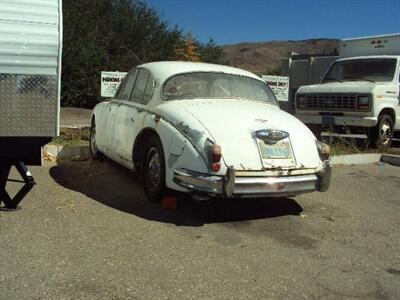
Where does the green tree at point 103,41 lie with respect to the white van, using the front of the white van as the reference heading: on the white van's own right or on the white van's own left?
on the white van's own right

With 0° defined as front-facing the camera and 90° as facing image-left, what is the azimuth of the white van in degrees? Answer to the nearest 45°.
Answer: approximately 45°

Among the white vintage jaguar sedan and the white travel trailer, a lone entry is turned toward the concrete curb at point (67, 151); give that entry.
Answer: the white vintage jaguar sedan

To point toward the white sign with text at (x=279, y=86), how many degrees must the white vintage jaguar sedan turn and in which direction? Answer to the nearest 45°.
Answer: approximately 45° to its right

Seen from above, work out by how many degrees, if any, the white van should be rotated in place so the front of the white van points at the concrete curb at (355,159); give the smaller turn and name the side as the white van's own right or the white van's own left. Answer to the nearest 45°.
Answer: approximately 45° to the white van's own left

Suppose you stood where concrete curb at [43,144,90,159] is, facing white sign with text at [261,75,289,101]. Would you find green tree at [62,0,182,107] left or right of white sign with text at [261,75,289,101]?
left
